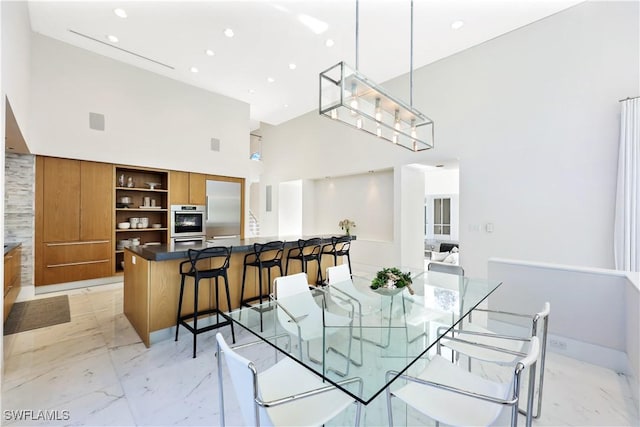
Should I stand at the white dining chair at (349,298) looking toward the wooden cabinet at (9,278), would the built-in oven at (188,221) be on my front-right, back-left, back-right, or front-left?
front-right

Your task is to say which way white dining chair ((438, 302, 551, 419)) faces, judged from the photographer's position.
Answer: facing away from the viewer and to the left of the viewer

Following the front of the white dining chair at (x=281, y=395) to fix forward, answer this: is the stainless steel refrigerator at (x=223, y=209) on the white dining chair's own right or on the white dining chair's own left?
on the white dining chair's own left

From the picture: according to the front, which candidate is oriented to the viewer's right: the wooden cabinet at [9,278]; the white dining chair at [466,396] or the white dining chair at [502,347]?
the wooden cabinet

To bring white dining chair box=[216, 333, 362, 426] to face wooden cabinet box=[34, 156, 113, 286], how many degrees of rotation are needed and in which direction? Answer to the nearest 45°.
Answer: approximately 90° to its left

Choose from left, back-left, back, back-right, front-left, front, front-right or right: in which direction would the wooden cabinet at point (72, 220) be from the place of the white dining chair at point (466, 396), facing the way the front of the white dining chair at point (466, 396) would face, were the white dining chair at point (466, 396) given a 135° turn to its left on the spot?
right

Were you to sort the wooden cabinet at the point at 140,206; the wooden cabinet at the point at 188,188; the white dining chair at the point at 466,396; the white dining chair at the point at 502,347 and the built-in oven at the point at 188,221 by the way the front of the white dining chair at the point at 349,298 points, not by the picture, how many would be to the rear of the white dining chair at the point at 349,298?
3

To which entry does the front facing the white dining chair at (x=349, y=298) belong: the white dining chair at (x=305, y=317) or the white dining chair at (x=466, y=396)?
the white dining chair at (x=466, y=396)

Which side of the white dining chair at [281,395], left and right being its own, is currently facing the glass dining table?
front

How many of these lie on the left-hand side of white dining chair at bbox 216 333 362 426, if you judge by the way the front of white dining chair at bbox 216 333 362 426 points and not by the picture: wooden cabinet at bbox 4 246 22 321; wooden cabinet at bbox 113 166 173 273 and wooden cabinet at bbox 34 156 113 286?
3

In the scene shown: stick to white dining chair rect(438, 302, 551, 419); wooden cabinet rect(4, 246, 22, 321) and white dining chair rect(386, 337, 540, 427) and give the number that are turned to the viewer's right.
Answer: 1

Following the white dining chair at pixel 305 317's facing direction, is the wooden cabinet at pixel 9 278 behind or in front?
behind
